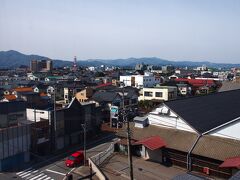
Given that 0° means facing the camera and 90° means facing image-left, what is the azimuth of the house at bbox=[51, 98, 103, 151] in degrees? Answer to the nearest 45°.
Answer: approximately 315°

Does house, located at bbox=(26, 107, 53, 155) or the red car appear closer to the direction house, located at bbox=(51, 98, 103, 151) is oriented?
the red car

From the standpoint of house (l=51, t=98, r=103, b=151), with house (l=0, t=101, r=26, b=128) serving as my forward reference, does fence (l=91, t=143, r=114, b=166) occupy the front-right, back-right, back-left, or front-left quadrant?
back-left

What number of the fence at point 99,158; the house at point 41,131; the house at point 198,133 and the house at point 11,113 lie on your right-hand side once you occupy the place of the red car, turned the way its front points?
2

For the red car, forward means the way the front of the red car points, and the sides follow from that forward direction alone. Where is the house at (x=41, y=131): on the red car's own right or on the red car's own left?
on the red car's own right

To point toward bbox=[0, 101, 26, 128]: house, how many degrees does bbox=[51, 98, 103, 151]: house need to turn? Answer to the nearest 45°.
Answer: approximately 135° to its right

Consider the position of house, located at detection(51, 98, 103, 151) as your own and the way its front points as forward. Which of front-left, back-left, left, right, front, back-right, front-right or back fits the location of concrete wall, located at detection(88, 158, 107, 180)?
front-right

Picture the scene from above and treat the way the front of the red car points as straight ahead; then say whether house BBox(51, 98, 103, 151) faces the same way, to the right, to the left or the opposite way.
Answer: to the left

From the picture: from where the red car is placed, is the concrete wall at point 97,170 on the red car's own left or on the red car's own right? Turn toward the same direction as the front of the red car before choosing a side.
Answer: on the red car's own left

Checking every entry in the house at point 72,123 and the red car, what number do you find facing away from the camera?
0

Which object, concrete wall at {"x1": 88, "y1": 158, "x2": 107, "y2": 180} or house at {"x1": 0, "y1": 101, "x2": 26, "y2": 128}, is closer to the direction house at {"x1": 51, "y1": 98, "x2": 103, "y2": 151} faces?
the concrete wall

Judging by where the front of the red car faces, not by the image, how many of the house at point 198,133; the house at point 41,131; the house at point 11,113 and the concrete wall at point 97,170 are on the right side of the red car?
2

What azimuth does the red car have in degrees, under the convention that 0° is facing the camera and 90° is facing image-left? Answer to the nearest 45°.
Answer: approximately 45°

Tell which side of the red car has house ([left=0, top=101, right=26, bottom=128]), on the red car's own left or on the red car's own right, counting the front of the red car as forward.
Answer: on the red car's own right
